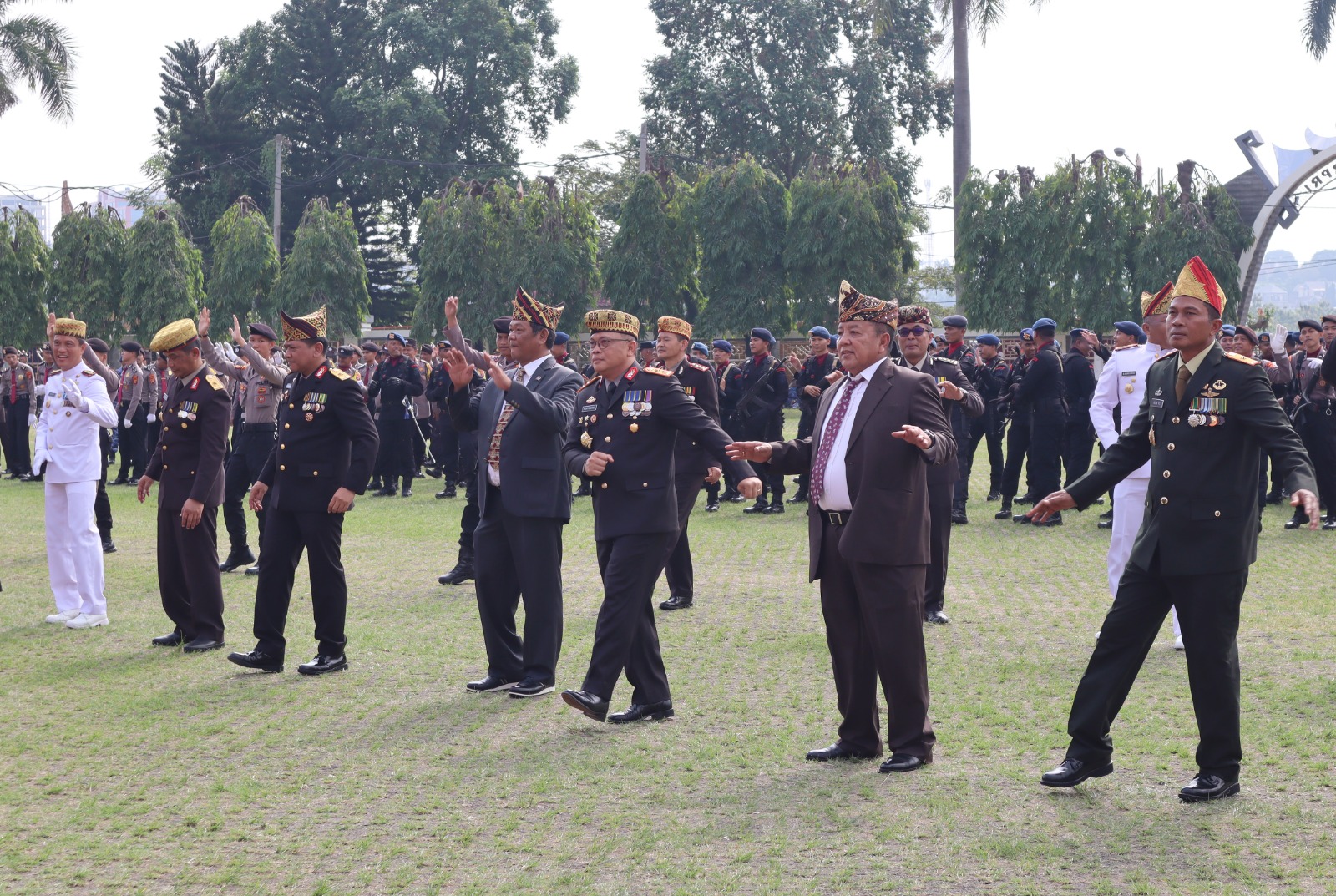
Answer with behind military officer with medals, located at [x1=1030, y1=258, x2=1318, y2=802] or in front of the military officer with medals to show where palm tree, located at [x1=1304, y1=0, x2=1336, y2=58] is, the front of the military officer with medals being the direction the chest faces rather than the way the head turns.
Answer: behind

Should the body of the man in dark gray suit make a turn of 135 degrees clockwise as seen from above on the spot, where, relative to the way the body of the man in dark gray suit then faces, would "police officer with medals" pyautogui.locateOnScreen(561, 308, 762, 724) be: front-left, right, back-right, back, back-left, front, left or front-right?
back-right

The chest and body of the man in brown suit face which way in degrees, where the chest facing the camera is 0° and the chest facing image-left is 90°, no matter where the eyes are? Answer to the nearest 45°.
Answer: approximately 45°

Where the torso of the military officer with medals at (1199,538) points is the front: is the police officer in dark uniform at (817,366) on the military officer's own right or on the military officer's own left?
on the military officer's own right

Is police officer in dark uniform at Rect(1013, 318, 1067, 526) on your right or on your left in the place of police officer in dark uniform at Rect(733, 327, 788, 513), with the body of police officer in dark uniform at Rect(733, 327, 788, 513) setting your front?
on your left

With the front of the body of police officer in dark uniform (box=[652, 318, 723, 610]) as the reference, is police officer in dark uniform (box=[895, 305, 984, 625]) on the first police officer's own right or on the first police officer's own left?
on the first police officer's own left

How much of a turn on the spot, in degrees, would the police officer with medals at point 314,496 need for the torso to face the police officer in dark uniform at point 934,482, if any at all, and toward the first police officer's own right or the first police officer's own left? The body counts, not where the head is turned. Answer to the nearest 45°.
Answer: approximately 135° to the first police officer's own left
